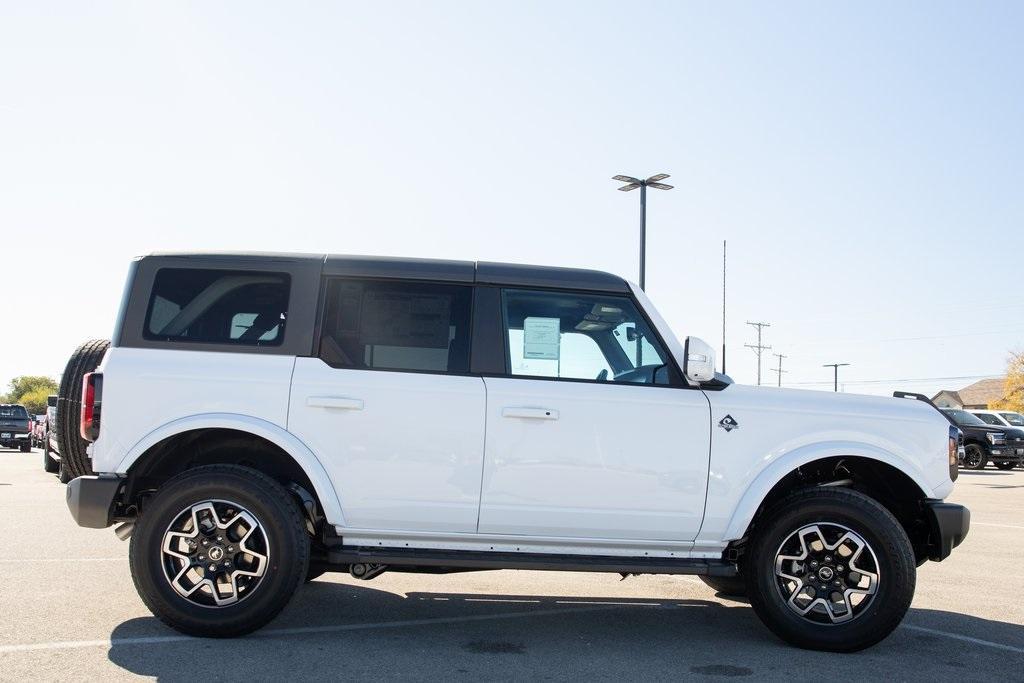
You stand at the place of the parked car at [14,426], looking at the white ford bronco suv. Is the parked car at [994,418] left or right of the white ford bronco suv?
left

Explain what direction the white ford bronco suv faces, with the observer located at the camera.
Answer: facing to the right of the viewer

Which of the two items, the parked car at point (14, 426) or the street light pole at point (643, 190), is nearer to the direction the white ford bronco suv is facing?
the street light pole

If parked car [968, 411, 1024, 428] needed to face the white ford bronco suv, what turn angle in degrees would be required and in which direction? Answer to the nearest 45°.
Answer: approximately 45° to its right

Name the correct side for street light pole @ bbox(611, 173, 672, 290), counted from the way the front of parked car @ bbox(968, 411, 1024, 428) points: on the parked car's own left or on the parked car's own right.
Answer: on the parked car's own right

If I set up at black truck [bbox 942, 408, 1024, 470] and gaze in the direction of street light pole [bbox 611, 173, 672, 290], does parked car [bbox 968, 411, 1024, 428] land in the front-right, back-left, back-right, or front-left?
back-right

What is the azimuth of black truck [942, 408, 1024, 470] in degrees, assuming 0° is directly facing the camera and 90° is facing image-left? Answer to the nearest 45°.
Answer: approximately 315°

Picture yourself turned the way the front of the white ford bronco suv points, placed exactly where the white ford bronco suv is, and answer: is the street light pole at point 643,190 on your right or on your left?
on your left

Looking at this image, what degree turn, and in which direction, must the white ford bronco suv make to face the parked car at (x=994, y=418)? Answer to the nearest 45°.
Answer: approximately 45° to its left

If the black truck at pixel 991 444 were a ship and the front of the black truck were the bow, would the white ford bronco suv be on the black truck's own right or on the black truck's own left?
on the black truck's own right
